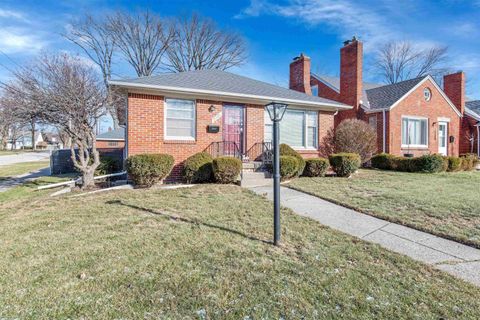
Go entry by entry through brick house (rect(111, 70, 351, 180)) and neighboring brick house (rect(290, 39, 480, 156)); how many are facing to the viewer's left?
0

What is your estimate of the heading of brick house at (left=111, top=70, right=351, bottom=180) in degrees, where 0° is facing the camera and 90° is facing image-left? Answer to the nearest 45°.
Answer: approximately 315°

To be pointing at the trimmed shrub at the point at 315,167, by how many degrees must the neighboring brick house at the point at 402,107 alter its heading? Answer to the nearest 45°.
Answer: approximately 45° to its right

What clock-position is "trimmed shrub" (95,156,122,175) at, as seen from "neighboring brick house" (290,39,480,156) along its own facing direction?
The trimmed shrub is roughly at 3 o'clock from the neighboring brick house.

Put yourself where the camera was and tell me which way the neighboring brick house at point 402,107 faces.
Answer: facing the viewer and to the right of the viewer
